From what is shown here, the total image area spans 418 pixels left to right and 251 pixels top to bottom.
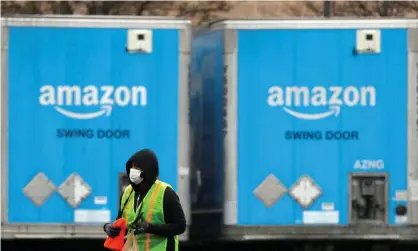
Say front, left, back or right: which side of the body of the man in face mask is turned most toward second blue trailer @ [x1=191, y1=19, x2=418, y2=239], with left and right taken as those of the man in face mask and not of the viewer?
back
